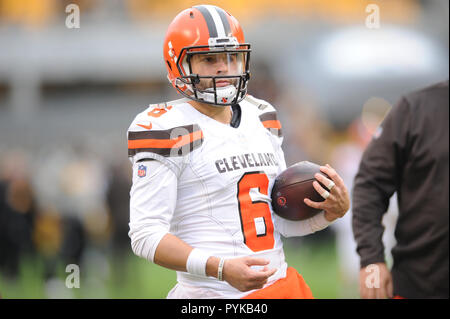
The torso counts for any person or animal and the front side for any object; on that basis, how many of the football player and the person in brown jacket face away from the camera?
1

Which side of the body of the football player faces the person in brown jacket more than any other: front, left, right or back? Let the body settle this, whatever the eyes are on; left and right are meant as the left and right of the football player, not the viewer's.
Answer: left

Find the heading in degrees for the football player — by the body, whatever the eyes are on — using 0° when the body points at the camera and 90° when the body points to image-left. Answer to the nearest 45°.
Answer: approximately 315°

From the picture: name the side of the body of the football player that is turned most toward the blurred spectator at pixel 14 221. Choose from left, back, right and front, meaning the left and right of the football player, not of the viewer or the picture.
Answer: back

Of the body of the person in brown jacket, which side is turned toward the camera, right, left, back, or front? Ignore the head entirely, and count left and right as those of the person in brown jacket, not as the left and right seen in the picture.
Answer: back

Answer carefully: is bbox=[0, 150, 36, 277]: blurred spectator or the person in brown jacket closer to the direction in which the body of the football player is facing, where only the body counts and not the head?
the person in brown jacket
